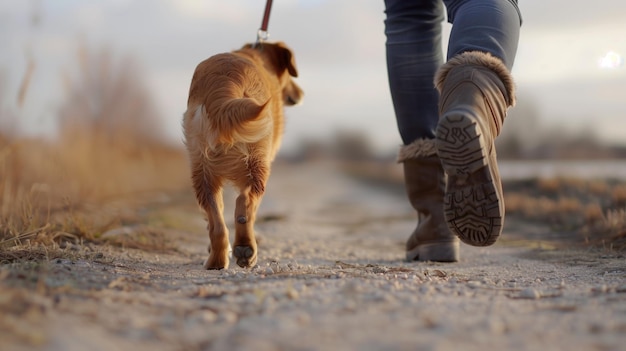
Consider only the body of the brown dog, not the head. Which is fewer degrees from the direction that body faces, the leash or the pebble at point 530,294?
the leash

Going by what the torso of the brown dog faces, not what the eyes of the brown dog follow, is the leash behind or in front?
in front

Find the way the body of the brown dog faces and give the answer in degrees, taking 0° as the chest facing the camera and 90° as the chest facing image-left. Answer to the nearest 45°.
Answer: approximately 180°

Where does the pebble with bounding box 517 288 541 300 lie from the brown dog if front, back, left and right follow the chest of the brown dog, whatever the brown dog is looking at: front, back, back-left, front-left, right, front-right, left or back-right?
back-right
